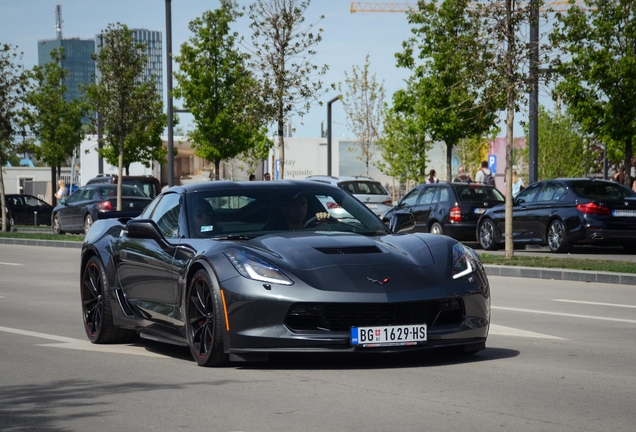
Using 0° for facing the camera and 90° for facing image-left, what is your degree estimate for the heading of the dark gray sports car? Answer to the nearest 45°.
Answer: approximately 315°

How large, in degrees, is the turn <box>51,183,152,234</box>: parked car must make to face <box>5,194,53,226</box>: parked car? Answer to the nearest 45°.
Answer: approximately 45° to its right

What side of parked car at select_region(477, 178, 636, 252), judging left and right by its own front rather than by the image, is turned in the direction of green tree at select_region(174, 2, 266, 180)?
front

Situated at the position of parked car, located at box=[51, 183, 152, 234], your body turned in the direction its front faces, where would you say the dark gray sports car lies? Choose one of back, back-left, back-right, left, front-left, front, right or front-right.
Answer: back-left

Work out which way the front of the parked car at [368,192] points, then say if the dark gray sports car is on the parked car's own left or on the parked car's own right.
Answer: on the parked car's own left

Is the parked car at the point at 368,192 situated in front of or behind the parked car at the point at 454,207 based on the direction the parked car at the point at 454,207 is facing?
in front

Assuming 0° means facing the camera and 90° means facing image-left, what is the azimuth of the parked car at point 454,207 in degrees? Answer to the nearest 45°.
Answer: approximately 135°

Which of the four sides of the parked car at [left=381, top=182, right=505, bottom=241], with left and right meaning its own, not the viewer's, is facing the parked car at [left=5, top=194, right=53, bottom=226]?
front

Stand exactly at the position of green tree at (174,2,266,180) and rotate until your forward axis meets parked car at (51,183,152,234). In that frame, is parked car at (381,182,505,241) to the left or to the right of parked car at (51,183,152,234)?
left

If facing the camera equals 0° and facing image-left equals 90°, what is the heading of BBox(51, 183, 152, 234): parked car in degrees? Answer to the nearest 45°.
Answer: approximately 135°

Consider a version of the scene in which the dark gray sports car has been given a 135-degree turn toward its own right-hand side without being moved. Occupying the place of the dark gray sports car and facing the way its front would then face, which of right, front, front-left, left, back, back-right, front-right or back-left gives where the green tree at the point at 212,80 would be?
right
